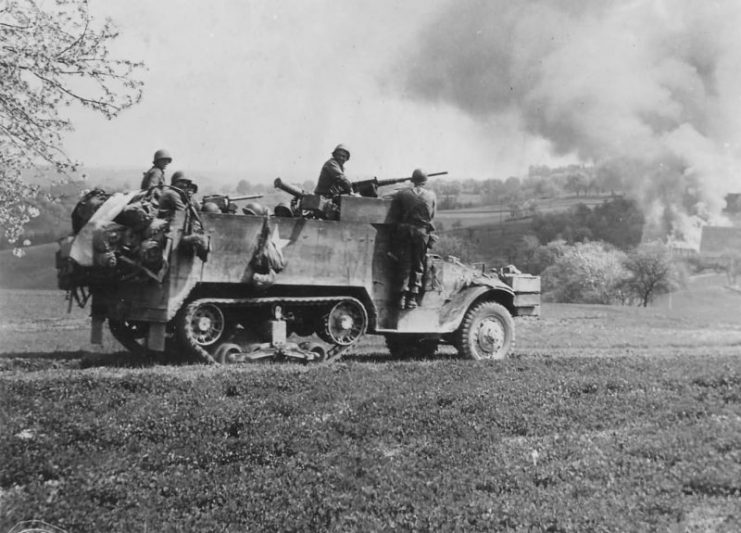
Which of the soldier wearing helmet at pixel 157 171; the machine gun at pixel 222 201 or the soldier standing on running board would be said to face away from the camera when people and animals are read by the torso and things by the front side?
the soldier standing on running board

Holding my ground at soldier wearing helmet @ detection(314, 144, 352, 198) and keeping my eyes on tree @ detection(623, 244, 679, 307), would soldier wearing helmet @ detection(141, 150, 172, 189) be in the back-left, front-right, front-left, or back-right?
back-left

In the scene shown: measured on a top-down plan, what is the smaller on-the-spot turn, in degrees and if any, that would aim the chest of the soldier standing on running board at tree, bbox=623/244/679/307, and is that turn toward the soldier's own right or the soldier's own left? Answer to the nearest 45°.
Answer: approximately 45° to the soldier's own right

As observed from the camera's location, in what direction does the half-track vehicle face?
facing away from the viewer and to the right of the viewer

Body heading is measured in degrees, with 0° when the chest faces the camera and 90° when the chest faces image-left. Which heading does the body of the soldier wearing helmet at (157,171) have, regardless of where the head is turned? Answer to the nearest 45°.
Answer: approximately 270°

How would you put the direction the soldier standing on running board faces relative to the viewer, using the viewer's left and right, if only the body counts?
facing away from the viewer

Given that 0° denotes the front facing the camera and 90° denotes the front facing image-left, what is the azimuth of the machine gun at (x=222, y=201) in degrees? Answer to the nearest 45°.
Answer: approximately 270°

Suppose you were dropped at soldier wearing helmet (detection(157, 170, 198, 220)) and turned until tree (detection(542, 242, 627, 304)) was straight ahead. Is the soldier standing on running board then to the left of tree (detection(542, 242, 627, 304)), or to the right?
right

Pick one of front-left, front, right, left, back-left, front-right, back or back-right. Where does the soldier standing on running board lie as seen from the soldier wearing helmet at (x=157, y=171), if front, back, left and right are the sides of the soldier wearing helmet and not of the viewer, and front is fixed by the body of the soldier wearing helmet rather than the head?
front

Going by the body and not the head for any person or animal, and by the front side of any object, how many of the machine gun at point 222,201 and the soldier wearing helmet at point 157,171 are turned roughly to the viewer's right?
2

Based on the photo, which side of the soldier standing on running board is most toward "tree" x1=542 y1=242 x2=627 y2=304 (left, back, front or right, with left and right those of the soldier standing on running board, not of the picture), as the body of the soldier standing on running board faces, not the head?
front

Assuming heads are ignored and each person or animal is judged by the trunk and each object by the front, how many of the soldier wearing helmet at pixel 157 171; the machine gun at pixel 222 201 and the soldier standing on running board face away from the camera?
1

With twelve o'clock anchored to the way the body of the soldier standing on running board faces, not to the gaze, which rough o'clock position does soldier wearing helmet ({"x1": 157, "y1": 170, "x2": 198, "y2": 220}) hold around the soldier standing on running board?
The soldier wearing helmet is roughly at 8 o'clock from the soldier standing on running board.

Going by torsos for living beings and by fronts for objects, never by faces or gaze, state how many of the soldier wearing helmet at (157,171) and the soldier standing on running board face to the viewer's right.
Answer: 1
